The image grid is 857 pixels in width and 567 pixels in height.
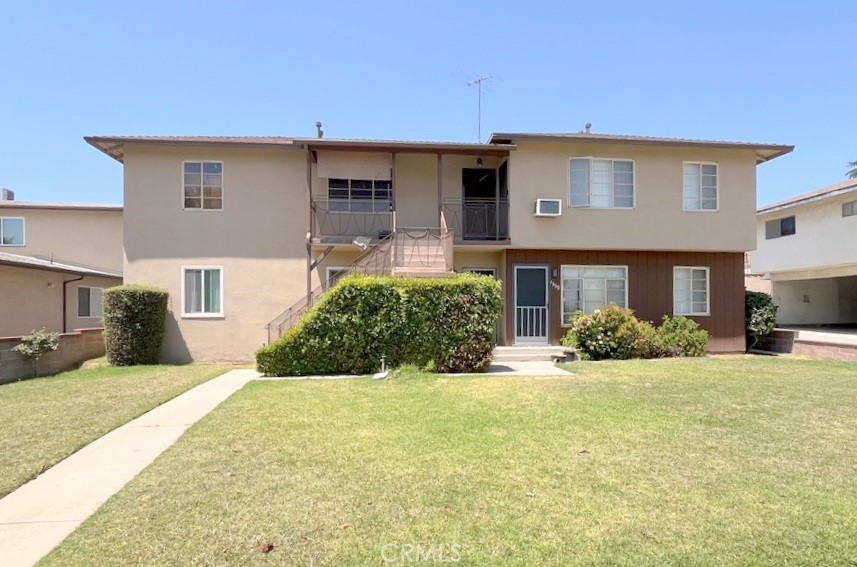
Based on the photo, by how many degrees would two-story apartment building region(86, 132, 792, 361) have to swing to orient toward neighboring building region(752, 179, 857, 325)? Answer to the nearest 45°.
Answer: approximately 135° to its left

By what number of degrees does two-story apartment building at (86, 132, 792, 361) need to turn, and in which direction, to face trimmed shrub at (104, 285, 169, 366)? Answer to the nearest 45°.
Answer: approximately 90° to its right

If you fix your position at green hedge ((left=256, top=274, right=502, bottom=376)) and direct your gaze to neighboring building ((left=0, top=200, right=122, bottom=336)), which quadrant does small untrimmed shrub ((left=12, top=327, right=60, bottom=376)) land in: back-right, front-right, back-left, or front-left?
front-left

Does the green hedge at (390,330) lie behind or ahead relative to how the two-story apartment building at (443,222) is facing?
ahead

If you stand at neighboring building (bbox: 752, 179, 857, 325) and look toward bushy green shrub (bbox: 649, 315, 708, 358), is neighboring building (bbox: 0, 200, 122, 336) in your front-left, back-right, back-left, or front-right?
front-right

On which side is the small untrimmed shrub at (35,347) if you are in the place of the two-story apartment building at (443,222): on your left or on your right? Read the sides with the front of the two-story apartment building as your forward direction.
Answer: on your right

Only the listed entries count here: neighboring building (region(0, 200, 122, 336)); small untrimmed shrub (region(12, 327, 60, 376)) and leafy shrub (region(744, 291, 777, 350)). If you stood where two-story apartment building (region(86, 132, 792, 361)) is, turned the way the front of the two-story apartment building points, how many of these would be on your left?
1

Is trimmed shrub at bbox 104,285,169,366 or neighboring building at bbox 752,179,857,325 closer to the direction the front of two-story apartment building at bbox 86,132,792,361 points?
the trimmed shrub

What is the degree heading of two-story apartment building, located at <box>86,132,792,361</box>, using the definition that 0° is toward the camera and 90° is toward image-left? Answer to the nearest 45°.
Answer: approximately 0°
